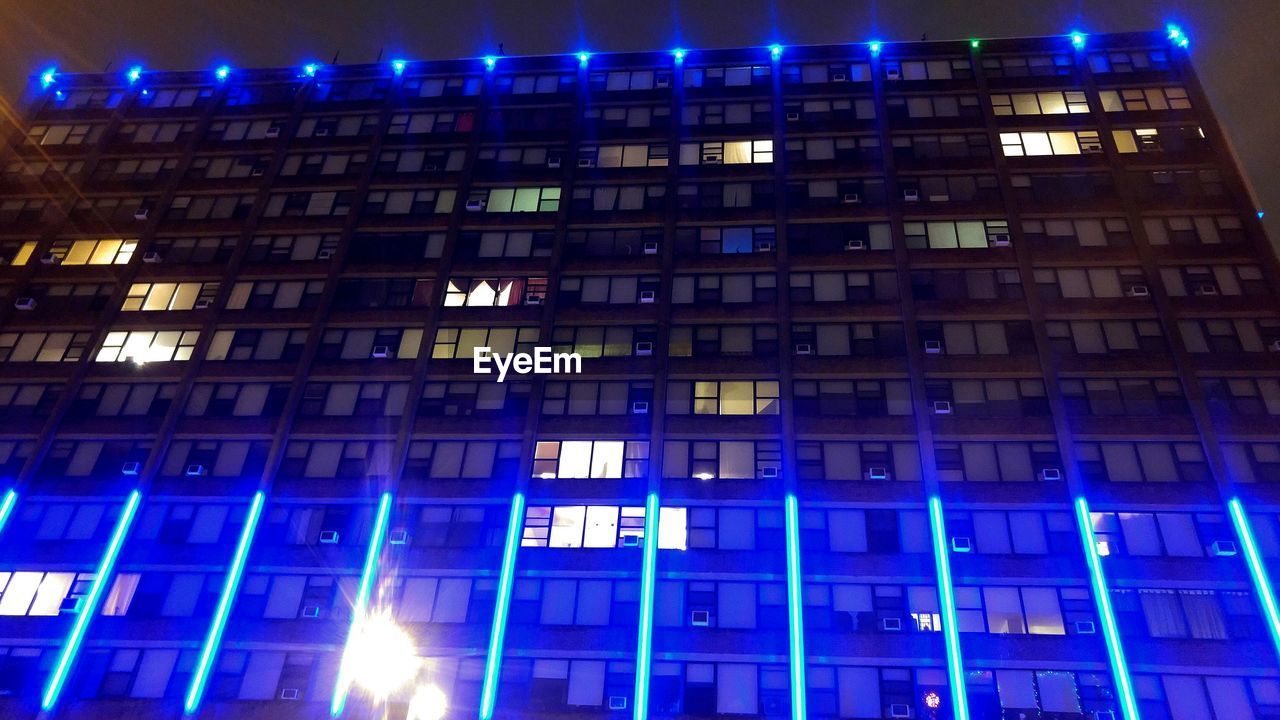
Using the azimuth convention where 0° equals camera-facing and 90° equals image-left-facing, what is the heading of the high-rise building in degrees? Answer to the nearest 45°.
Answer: approximately 0°

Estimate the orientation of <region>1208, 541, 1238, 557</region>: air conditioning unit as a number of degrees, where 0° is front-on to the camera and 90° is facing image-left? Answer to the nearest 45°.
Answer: approximately 0°
